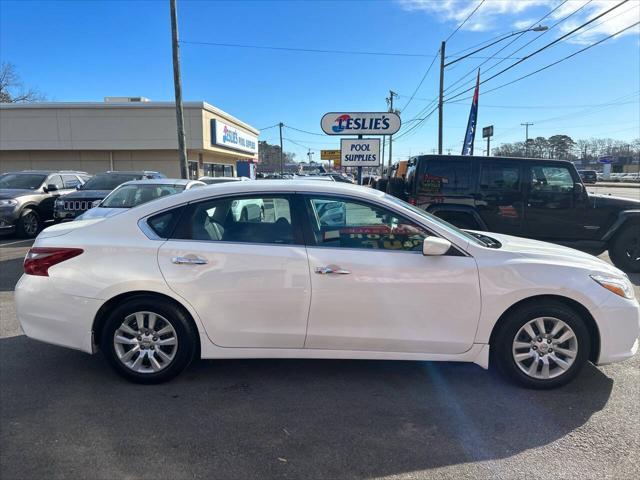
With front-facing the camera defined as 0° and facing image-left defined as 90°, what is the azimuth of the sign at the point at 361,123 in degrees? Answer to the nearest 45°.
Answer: approximately 0°

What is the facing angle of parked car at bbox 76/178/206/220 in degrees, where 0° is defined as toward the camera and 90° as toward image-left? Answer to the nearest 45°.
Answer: approximately 45°

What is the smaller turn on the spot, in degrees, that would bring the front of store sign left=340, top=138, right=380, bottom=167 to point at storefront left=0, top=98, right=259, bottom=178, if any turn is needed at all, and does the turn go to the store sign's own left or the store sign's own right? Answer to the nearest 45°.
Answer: approximately 135° to the store sign's own right

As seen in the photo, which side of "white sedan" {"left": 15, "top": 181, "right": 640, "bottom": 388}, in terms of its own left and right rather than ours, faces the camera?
right

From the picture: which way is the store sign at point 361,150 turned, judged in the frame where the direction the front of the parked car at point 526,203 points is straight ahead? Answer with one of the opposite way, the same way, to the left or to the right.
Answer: to the right

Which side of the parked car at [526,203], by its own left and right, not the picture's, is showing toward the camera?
right

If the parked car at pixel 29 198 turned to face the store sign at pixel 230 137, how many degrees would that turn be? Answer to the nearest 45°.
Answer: approximately 180°

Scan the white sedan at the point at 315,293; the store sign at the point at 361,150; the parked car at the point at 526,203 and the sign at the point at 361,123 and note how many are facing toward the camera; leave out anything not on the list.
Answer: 2

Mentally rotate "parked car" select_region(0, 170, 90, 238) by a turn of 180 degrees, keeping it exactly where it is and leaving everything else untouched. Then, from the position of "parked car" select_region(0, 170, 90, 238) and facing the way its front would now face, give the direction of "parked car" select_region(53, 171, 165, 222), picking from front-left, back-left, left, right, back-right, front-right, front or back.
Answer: right
